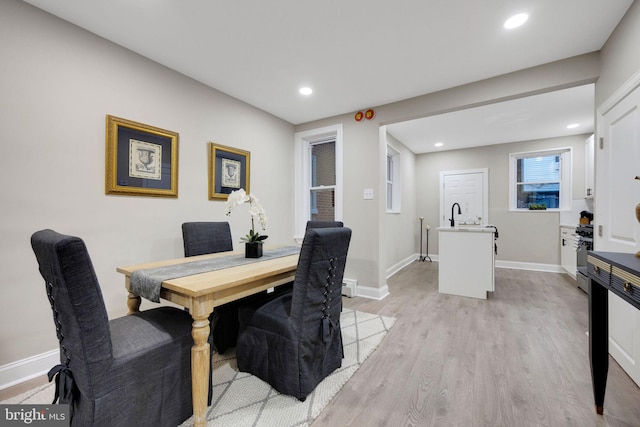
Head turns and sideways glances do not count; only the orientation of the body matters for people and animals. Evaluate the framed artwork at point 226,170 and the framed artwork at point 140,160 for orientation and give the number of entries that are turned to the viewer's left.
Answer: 0

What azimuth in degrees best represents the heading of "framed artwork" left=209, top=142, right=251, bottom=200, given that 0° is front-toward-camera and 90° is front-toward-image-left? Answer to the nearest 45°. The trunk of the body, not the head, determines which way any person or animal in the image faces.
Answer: approximately 315°

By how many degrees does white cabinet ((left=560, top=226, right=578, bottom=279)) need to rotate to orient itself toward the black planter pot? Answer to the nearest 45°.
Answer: approximately 90° to its left

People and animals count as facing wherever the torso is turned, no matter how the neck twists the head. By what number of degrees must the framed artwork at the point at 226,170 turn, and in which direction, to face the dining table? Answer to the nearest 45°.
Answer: approximately 45° to its right

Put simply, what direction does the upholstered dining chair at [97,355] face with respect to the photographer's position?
facing away from the viewer and to the right of the viewer

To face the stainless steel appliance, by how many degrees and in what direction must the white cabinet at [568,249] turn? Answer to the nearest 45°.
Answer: approximately 90° to its left

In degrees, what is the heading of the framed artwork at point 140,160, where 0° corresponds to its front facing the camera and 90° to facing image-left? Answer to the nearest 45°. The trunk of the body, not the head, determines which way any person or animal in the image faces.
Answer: approximately 315°

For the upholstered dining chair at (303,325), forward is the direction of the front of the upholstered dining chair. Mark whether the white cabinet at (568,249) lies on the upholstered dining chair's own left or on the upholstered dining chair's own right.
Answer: on the upholstered dining chair's own right

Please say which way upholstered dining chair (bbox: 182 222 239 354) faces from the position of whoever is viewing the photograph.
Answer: facing the viewer and to the right of the viewer

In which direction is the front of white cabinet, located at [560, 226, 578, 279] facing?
to the viewer's left

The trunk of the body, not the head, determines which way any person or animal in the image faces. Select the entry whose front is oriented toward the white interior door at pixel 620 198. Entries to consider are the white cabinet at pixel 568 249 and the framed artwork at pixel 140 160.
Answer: the framed artwork

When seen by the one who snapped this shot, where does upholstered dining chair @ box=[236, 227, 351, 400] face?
facing away from the viewer and to the left of the viewer
